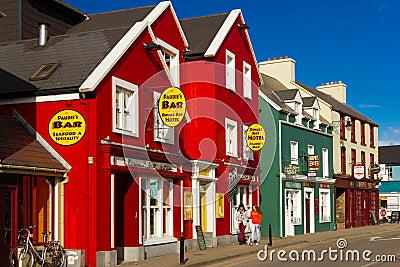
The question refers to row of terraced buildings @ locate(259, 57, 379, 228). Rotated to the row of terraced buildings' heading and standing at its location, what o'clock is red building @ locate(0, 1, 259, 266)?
The red building is roughly at 2 o'clock from the row of terraced buildings.

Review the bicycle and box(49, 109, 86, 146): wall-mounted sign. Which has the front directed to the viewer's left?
the bicycle

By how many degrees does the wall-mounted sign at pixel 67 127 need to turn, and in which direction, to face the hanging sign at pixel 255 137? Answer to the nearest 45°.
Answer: approximately 135° to its left

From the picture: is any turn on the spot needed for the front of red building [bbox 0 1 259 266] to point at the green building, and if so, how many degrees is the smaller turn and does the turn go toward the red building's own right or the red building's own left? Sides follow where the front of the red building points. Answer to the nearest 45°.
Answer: approximately 90° to the red building's own left

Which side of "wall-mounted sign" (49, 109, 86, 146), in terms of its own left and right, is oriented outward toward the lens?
front

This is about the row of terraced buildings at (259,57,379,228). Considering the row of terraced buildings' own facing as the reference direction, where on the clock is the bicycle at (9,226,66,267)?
The bicycle is roughly at 2 o'clock from the row of terraced buildings.

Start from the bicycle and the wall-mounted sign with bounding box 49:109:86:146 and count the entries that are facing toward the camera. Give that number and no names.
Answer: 1

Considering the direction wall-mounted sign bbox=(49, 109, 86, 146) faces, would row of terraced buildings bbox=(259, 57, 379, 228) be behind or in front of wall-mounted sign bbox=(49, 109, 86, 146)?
behind

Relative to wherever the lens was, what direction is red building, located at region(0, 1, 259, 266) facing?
facing the viewer and to the right of the viewer

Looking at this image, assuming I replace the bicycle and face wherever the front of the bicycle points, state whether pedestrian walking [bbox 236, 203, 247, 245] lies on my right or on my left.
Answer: on my right

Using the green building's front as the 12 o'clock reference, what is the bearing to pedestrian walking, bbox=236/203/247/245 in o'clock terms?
The pedestrian walking is roughly at 2 o'clock from the green building.

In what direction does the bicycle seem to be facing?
to the viewer's left
